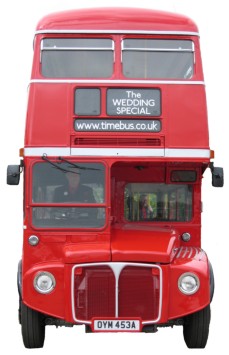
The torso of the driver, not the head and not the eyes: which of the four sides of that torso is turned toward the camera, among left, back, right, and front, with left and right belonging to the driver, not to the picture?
front
